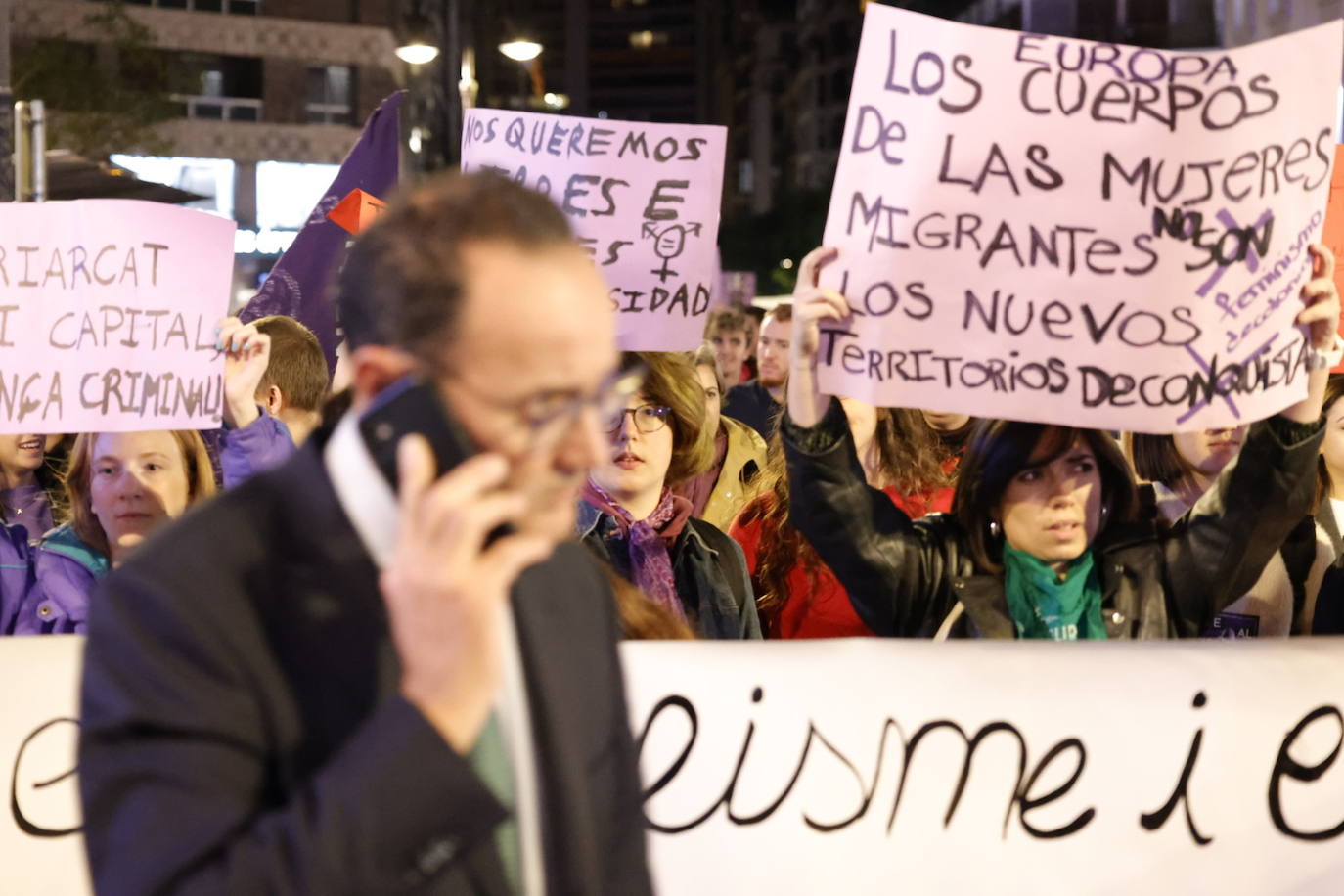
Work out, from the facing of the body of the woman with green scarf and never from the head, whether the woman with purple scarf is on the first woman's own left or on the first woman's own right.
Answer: on the first woman's own right

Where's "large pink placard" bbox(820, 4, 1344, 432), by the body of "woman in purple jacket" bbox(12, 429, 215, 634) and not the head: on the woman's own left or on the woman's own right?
on the woman's own left

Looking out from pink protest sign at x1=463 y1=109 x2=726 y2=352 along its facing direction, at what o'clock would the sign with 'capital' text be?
The sign with 'capital' text is roughly at 2 o'clock from the pink protest sign.

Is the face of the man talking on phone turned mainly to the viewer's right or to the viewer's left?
to the viewer's right

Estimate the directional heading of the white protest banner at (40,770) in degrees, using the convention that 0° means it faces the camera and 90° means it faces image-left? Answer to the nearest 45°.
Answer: approximately 0°

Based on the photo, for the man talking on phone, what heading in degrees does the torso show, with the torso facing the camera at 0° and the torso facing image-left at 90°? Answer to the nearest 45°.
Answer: approximately 315°

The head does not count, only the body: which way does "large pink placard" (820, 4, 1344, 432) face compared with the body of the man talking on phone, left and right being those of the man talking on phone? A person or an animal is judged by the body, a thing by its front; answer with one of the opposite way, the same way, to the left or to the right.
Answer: to the right

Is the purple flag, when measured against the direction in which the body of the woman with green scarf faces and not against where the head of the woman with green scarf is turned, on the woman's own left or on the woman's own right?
on the woman's own right
